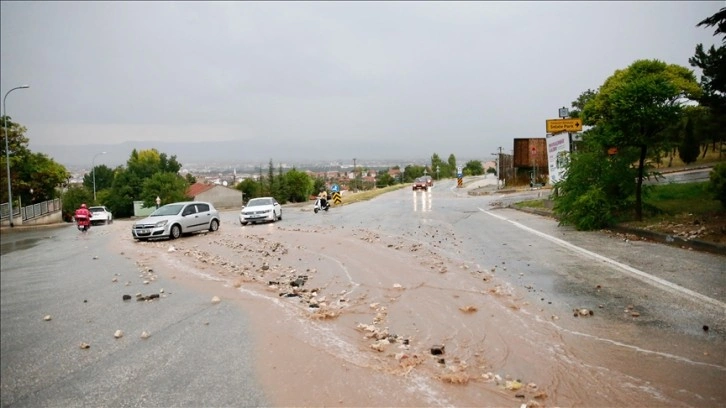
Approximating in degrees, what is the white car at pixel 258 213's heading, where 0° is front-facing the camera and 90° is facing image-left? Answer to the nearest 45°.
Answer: approximately 45°

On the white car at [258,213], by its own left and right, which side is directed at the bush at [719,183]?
left

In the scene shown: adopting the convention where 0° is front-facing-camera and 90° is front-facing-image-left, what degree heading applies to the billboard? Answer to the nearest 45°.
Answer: approximately 45°

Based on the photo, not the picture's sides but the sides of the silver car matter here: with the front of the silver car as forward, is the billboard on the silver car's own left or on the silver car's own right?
on the silver car's own left

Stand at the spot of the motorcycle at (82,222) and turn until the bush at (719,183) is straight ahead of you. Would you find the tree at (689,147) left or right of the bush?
left

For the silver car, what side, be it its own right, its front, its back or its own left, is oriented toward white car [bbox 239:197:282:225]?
back

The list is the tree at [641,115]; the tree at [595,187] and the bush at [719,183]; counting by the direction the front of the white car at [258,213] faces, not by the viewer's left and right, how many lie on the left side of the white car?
3

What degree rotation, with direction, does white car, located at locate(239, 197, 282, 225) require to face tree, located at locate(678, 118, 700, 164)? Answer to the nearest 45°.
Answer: approximately 135° to its left

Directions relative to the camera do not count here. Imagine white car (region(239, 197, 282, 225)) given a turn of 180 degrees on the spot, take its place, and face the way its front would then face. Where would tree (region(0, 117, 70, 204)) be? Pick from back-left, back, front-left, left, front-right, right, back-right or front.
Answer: left

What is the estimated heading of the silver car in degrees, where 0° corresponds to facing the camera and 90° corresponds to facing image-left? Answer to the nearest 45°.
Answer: approximately 45°

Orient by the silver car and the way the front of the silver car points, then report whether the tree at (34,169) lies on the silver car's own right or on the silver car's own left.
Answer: on the silver car's own right
